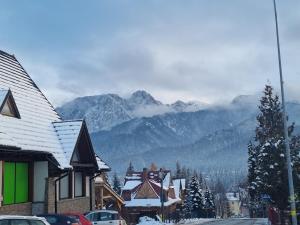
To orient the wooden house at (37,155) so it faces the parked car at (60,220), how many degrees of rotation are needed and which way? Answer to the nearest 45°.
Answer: approximately 45° to its right

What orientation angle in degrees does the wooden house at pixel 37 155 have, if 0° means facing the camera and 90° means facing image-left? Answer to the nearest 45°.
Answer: approximately 315°
